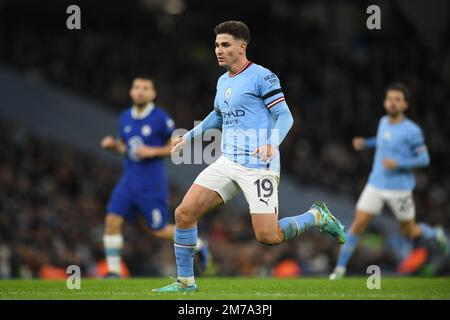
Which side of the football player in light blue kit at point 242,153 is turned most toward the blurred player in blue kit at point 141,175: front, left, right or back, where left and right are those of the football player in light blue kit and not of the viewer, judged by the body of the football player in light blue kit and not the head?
right

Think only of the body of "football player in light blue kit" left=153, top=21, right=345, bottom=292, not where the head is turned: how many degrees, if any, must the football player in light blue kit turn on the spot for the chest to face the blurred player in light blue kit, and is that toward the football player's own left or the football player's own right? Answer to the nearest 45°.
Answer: approximately 180°

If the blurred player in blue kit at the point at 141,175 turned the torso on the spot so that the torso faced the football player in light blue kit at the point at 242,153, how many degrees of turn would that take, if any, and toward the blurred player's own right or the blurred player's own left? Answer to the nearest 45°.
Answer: approximately 45° to the blurred player's own left

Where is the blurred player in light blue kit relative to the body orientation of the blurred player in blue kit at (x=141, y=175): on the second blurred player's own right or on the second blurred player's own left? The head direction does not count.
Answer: on the second blurred player's own left

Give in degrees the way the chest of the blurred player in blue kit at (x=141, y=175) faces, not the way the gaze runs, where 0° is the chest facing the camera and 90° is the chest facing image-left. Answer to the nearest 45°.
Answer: approximately 45°

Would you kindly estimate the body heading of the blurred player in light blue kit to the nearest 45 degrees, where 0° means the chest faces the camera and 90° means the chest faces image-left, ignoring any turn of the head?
approximately 45°

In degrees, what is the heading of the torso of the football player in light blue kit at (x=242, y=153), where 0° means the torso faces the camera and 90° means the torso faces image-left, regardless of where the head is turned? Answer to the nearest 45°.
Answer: approximately 45°
